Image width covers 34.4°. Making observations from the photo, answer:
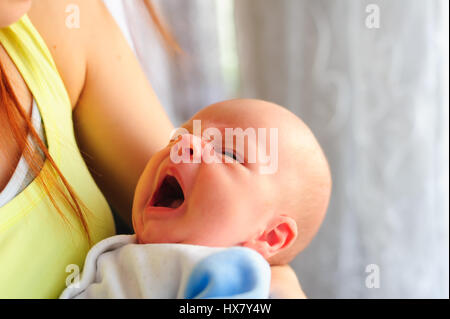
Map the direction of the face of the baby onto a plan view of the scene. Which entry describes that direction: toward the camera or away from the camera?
toward the camera

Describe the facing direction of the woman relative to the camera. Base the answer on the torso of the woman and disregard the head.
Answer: toward the camera
